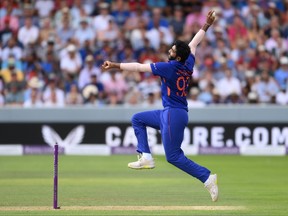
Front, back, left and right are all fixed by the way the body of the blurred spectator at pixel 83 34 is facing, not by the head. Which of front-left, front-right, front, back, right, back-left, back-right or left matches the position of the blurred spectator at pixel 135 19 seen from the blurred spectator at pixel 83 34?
left

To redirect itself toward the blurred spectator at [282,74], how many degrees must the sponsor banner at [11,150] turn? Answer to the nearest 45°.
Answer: approximately 90° to its left

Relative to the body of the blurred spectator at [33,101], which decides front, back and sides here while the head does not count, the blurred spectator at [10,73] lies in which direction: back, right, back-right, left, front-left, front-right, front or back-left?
back-right
